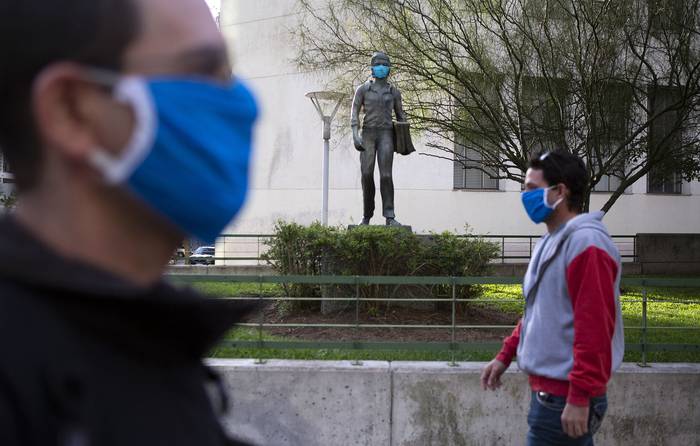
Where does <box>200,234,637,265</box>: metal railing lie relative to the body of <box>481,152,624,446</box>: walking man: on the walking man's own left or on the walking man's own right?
on the walking man's own right

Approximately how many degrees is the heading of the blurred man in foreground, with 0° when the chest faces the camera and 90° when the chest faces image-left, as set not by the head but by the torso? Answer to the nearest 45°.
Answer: approximately 270°

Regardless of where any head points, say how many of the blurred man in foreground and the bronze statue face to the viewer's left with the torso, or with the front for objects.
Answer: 0

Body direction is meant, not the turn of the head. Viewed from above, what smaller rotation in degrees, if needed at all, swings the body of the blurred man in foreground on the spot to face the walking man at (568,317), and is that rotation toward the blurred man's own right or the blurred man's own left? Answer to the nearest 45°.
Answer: approximately 45° to the blurred man's own left

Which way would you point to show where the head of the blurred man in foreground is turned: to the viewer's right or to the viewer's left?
to the viewer's right

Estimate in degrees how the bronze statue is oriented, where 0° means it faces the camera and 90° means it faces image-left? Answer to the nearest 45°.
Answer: approximately 0°

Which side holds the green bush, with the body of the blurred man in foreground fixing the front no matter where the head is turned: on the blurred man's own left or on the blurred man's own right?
on the blurred man's own left

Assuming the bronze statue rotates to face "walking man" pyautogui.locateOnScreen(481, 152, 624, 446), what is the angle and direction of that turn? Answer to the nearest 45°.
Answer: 0° — it already faces them

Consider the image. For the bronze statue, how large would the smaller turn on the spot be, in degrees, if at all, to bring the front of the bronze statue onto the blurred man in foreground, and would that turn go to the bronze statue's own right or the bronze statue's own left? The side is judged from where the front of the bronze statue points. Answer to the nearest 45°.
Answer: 0° — it already faces them

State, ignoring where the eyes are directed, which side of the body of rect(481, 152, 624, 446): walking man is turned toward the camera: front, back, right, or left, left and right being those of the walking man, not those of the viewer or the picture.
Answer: left
